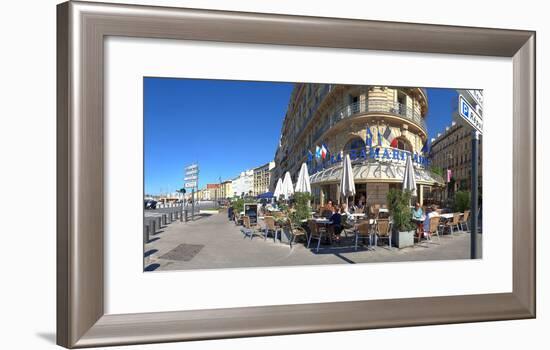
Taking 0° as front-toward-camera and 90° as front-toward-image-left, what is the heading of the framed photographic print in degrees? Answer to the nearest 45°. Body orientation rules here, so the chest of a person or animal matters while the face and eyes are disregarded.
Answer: approximately 315°
